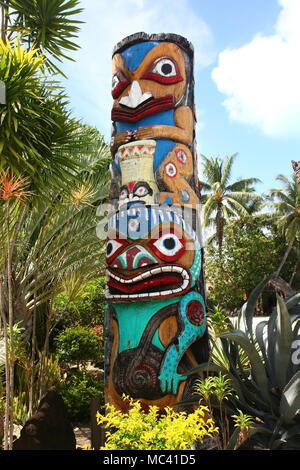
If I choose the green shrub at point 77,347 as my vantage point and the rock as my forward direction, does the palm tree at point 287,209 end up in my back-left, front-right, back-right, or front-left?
back-left

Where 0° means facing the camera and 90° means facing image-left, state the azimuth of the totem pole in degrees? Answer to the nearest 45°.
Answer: approximately 45°

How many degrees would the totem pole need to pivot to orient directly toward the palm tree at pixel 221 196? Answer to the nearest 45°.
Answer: approximately 135° to its right

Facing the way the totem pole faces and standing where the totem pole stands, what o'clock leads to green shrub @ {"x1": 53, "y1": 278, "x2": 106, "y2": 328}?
The green shrub is roughly at 4 o'clock from the totem pole.

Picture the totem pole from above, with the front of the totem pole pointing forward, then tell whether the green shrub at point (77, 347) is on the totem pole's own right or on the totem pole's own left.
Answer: on the totem pole's own right
